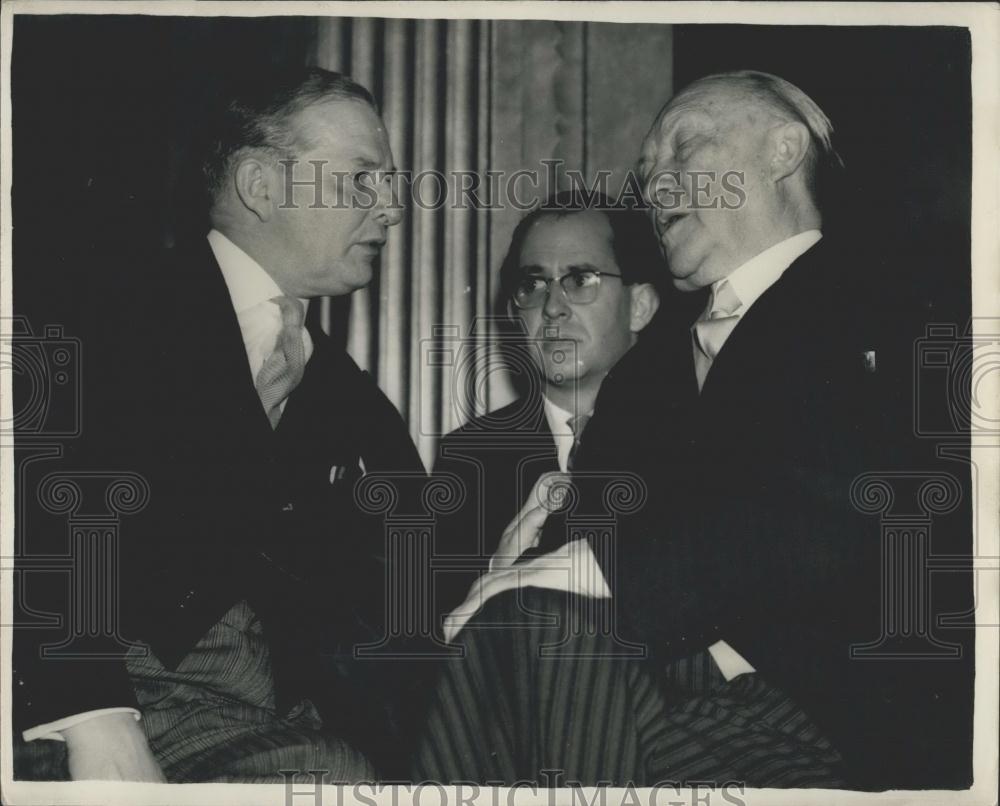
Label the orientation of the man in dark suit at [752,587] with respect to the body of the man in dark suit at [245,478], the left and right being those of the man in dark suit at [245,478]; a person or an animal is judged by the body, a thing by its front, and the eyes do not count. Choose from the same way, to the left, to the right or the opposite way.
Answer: to the right

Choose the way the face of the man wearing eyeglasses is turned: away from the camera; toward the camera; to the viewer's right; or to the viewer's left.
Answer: toward the camera

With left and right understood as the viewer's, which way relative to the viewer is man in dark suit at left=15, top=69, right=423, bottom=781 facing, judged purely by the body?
facing the viewer and to the right of the viewer

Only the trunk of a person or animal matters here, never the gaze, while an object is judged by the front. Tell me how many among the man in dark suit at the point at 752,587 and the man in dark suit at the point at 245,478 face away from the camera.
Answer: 0

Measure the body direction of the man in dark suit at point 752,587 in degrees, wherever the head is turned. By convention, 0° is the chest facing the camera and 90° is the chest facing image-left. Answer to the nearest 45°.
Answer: approximately 45°

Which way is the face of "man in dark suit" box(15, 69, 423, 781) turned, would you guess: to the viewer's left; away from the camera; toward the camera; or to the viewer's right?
to the viewer's right

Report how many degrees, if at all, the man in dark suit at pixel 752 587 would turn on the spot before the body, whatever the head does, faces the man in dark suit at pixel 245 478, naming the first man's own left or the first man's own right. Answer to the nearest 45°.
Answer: approximately 45° to the first man's own right

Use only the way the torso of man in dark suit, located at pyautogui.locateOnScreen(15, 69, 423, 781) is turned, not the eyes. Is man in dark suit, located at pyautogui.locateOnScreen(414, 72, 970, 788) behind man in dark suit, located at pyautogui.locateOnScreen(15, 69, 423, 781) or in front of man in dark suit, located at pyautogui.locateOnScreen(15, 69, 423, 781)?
in front
